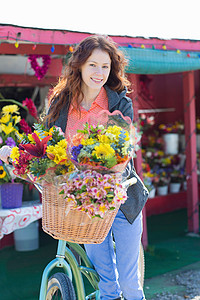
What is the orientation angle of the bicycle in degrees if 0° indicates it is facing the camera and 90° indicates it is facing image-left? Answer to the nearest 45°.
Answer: approximately 45°

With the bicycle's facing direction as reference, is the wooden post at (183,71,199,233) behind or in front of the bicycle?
behind

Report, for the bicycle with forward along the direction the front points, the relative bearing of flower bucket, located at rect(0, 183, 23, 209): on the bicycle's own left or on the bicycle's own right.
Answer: on the bicycle's own right

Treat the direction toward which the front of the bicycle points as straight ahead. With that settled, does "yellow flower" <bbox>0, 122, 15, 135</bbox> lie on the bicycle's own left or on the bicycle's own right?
on the bicycle's own right
